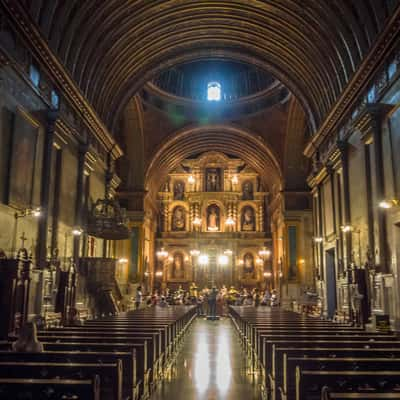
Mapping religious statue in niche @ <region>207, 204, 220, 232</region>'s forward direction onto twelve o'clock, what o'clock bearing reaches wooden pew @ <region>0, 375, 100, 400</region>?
The wooden pew is roughly at 12 o'clock from the religious statue in niche.

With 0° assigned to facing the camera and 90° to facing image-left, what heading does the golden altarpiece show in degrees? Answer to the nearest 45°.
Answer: approximately 0°

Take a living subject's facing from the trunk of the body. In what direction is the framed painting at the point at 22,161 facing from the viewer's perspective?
to the viewer's right

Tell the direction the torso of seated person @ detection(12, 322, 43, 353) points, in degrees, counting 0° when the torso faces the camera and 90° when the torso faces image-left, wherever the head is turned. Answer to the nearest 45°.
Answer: approximately 180°

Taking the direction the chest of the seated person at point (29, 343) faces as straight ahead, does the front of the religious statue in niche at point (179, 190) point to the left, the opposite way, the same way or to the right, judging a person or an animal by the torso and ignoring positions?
the opposite way

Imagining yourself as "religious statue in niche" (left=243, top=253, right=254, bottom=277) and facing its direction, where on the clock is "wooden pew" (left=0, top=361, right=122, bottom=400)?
The wooden pew is roughly at 12 o'clock from the religious statue in niche.

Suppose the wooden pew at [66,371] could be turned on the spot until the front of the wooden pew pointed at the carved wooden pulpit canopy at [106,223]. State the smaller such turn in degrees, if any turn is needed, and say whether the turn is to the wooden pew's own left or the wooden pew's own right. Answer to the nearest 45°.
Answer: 0° — it already faces it

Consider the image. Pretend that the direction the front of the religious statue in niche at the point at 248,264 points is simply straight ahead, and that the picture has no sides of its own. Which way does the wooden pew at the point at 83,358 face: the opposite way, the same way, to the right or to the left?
the opposite way

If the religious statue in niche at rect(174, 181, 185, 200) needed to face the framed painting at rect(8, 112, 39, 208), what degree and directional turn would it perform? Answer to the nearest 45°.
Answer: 0° — it already faces it

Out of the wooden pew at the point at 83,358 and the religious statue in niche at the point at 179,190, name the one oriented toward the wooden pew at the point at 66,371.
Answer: the religious statue in niche
